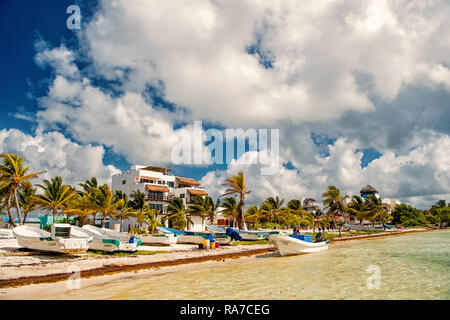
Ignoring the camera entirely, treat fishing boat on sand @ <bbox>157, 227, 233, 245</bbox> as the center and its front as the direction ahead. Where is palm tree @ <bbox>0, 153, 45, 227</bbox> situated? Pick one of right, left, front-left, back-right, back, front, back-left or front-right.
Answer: front

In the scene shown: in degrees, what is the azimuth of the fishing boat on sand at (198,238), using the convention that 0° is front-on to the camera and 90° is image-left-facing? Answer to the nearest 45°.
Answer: approximately 90°

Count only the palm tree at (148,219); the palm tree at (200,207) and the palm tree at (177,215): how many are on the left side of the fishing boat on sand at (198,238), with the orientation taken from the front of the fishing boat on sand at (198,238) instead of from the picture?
0

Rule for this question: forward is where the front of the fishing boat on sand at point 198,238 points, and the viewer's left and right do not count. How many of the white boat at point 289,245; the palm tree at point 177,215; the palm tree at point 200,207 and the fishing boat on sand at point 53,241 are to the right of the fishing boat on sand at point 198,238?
2

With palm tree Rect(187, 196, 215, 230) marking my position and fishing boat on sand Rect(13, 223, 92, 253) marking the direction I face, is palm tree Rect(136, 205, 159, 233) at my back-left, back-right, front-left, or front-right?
front-right

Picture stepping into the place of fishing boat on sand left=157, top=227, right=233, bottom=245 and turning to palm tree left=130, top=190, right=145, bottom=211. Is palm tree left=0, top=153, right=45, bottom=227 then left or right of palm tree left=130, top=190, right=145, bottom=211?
left

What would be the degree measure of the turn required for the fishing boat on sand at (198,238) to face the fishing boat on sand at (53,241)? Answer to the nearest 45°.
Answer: approximately 45° to its left

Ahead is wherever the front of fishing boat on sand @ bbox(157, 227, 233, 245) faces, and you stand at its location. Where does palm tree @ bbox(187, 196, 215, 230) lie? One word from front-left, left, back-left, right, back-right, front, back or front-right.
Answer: right

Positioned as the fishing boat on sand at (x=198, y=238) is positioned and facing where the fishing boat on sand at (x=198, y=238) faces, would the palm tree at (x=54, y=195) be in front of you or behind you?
in front

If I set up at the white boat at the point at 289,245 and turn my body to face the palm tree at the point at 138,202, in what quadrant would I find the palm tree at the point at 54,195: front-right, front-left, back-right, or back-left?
front-left

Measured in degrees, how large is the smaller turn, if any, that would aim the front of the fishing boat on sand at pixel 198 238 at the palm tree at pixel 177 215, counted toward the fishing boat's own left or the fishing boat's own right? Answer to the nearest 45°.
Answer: approximately 90° to the fishing boat's own right

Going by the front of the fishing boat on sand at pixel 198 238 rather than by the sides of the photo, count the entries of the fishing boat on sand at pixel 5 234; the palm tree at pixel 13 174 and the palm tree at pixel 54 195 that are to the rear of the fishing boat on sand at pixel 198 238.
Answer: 0

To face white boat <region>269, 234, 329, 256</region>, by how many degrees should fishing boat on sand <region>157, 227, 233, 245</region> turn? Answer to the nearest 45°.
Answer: approximately 135° to its left

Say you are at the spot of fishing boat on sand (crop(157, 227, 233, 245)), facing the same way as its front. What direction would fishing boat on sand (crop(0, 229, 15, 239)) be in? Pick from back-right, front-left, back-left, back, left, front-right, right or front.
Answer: front
